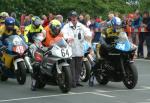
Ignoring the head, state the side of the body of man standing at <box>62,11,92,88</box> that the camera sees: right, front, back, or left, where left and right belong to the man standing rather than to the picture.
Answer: front

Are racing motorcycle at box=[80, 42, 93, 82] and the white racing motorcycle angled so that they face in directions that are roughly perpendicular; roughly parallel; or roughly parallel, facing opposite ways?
roughly parallel

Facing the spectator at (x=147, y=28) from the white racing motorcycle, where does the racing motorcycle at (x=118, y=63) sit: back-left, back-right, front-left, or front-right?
front-right

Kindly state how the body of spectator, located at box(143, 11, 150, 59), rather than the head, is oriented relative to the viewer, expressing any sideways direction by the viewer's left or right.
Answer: facing the viewer and to the left of the viewer

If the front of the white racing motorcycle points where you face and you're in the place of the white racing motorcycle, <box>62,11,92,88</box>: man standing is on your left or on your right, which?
on your left

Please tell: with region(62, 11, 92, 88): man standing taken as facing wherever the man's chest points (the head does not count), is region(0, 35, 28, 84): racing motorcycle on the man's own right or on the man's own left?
on the man's own right

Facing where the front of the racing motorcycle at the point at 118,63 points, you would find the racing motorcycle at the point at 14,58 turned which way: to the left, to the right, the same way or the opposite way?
the same way

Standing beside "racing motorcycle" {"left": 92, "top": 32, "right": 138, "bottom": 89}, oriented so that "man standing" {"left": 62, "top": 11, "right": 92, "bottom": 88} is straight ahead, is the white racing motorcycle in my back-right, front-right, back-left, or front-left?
front-left

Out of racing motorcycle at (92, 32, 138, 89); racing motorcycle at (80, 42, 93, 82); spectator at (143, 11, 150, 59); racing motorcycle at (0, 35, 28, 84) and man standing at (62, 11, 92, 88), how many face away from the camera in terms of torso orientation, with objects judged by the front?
0

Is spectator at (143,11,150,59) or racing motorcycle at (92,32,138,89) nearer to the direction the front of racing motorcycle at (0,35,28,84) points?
the racing motorcycle

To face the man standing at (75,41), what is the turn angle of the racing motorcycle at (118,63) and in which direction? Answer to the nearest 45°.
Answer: approximately 135° to its right

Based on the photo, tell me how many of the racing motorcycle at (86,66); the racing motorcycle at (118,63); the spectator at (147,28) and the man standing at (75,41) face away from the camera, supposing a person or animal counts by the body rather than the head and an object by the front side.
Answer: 0

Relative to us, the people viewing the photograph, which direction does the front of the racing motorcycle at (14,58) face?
facing the viewer and to the right of the viewer

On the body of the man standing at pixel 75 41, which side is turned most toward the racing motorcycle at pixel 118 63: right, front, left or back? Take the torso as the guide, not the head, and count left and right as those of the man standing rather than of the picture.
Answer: left

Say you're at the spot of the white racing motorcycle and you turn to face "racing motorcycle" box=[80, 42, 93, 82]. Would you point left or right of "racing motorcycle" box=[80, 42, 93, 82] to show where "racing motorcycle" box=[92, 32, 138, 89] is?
right
